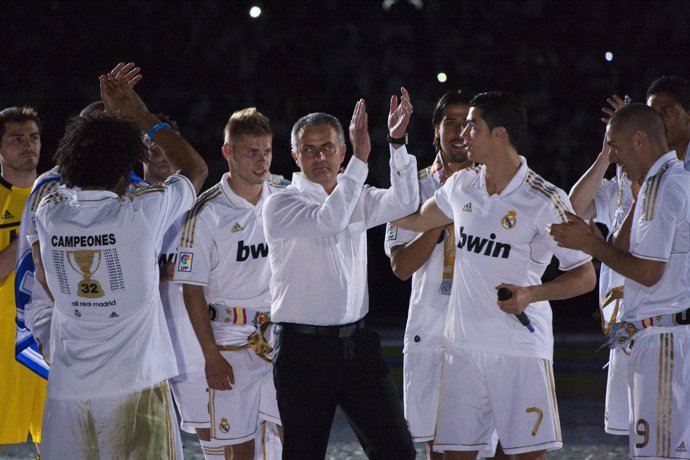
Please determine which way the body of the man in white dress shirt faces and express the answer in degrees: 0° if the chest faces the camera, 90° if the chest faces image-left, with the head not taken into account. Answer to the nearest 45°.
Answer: approximately 315°
